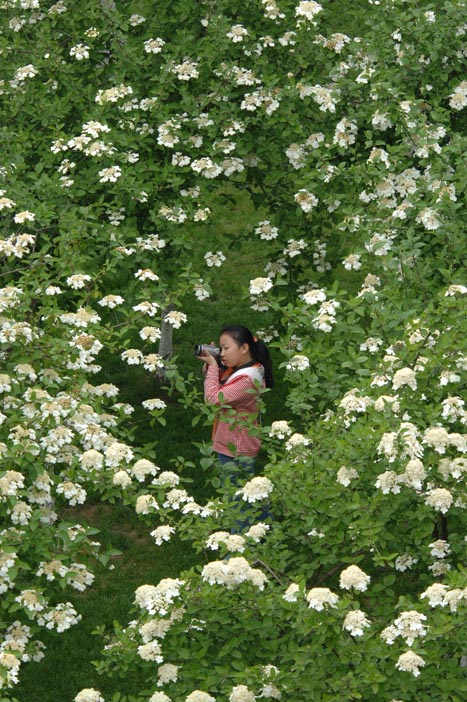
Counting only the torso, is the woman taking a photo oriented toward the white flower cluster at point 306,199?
no

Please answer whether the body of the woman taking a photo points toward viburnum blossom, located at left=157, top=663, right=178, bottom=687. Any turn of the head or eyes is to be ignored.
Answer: no

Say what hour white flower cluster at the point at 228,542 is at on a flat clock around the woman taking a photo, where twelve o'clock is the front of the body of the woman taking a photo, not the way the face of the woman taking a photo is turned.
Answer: The white flower cluster is roughly at 9 o'clock from the woman taking a photo.

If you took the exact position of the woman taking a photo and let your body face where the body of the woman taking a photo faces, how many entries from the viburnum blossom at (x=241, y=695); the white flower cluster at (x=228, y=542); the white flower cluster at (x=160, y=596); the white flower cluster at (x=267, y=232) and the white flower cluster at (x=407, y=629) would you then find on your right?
1

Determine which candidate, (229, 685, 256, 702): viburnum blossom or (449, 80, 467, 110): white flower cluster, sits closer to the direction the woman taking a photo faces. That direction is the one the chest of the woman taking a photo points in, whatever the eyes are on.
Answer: the viburnum blossom

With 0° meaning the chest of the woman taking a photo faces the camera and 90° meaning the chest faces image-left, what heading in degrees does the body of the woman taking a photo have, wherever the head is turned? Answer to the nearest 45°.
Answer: approximately 90°

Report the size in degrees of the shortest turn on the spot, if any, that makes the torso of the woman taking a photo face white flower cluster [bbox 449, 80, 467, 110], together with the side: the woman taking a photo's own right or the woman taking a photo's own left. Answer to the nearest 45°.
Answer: approximately 135° to the woman taking a photo's own right

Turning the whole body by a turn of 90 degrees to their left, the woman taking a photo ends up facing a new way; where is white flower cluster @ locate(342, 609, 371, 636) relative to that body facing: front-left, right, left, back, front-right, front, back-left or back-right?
front

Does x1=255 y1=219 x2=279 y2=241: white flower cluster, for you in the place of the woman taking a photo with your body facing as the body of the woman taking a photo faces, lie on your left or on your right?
on your right

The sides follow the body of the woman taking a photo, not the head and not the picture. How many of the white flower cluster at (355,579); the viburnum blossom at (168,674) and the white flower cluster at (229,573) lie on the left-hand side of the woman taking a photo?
3

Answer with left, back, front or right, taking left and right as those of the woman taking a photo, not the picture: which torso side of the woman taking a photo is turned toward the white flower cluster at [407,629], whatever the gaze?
left

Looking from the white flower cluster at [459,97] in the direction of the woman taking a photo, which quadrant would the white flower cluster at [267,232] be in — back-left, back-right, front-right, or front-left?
front-right

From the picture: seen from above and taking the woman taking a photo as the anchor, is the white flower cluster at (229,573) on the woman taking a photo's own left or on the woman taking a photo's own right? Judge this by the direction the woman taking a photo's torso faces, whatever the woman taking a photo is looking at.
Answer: on the woman taking a photo's own left

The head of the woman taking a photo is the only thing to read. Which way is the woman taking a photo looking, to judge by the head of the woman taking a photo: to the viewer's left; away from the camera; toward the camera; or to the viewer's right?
to the viewer's left

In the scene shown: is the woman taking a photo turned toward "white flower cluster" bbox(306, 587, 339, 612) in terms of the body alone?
no
